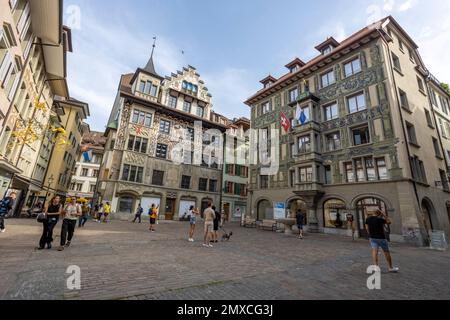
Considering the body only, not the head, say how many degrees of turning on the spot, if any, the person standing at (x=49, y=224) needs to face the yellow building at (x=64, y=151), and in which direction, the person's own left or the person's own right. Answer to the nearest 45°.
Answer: approximately 180°

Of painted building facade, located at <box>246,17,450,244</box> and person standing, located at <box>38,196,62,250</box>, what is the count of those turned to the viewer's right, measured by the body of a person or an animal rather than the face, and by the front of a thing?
0

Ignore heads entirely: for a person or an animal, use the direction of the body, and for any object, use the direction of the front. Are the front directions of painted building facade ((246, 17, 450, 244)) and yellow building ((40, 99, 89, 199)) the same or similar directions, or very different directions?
very different directions

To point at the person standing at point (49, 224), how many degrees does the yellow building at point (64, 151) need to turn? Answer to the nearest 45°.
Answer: approximately 45° to its right

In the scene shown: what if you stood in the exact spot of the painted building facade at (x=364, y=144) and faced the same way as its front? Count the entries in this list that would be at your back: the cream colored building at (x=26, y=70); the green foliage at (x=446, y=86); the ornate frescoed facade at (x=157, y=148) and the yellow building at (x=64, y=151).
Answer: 1

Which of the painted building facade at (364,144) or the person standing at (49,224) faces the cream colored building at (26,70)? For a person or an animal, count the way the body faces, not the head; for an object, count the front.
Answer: the painted building facade

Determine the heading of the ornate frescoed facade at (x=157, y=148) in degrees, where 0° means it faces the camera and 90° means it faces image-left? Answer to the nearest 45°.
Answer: approximately 315°

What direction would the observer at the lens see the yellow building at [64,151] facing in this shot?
facing the viewer and to the right of the viewer

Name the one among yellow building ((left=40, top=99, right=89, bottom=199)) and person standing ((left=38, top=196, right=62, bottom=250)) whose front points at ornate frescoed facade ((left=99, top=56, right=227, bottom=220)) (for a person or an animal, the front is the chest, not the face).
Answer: the yellow building

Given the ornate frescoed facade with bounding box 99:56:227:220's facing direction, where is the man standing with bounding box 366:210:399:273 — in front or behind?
in front
